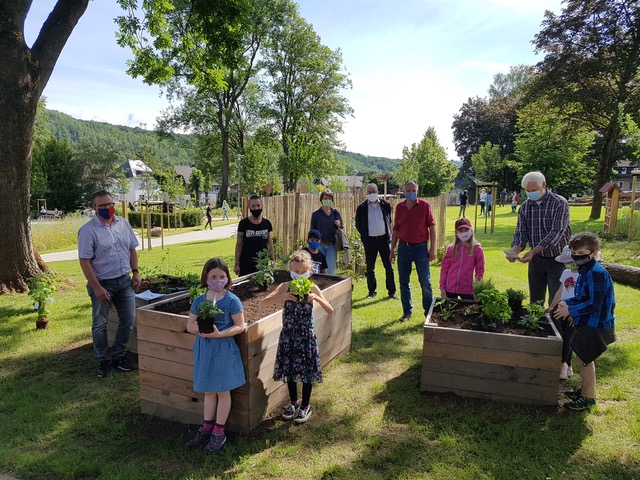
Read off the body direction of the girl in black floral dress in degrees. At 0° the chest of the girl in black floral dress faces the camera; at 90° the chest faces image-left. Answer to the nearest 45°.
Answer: approximately 0°

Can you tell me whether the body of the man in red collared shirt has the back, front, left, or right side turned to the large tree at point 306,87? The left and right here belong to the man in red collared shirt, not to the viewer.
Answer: back

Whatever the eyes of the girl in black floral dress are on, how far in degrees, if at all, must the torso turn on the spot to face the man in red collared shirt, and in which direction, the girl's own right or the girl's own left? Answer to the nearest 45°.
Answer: approximately 135° to the girl's own left

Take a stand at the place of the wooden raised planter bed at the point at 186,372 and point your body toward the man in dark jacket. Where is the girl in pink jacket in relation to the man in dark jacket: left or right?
right

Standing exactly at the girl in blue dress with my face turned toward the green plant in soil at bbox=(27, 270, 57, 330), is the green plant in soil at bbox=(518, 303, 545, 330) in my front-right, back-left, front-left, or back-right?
back-right

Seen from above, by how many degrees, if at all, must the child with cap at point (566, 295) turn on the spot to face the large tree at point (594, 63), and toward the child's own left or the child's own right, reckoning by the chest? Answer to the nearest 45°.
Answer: approximately 135° to the child's own right

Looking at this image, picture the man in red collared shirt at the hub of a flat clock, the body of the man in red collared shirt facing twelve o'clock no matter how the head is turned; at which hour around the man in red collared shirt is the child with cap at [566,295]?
The child with cap is roughly at 11 o'clock from the man in red collared shirt.

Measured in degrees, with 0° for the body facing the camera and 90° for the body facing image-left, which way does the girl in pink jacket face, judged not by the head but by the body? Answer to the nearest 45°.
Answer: approximately 0°

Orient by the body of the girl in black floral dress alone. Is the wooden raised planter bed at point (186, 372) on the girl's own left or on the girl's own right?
on the girl's own right

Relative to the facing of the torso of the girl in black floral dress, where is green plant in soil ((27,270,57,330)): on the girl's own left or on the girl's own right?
on the girl's own right

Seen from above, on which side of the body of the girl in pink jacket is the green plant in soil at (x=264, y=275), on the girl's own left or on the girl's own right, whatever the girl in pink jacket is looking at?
on the girl's own right

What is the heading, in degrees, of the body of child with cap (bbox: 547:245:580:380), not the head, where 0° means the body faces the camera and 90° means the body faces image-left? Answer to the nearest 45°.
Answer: approximately 45°

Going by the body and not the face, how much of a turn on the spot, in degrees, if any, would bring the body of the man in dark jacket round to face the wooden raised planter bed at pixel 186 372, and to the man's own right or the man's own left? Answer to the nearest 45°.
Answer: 0° — they already face it
